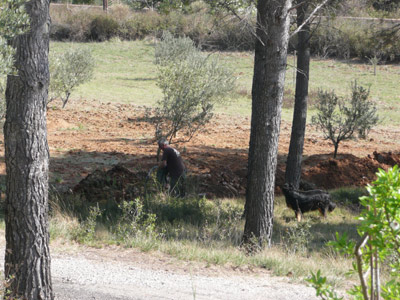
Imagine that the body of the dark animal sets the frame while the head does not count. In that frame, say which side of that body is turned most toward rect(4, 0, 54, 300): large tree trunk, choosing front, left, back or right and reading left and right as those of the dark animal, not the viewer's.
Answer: left

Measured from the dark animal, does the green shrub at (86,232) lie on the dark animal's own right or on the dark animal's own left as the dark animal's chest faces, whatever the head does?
on the dark animal's own left

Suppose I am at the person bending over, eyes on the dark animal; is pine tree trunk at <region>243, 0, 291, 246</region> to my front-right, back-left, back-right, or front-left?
front-right

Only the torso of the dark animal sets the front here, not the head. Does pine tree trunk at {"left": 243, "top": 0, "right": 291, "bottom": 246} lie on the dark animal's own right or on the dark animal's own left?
on the dark animal's own left

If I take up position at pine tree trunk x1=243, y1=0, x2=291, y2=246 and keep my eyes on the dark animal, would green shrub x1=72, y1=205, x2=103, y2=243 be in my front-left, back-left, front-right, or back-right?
back-left

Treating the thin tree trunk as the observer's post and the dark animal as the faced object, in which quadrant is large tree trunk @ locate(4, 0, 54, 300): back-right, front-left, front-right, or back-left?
front-right

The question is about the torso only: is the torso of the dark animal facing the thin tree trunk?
no

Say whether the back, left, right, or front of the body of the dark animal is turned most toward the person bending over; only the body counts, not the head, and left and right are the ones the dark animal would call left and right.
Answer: front
